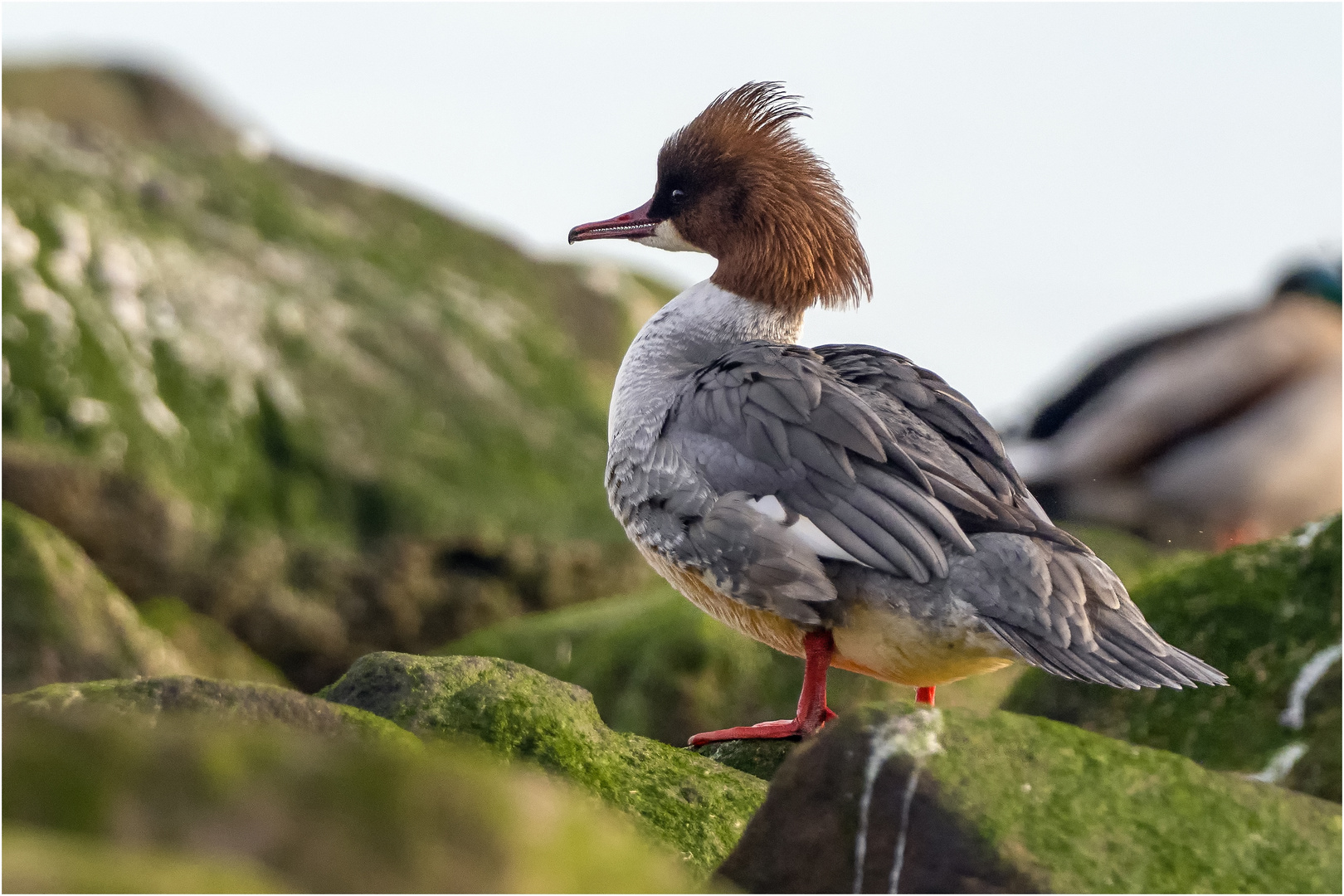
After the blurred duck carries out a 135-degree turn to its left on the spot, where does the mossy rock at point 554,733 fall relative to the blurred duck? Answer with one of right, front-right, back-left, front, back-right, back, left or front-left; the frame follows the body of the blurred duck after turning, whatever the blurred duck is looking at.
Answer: back-left

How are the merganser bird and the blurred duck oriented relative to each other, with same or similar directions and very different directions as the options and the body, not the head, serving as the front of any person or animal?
very different directions

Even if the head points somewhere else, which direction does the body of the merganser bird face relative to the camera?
to the viewer's left

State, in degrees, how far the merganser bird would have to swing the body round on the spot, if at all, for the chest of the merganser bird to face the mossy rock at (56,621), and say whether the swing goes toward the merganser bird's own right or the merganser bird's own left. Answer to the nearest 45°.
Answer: approximately 45° to the merganser bird's own right

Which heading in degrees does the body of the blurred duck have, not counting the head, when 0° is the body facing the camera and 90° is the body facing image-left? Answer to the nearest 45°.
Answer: approximately 270°

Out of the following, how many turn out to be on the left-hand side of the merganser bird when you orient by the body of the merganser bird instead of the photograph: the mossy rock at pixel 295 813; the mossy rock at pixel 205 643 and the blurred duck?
1

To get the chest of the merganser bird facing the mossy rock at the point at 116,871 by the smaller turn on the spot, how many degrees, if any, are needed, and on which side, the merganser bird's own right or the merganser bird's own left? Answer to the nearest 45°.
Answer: approximately 90° to the merganser bird's own left

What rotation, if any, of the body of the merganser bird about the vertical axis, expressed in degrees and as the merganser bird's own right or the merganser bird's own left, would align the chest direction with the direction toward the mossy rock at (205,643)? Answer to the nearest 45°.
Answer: approximately 45° to the merganser bird's own right

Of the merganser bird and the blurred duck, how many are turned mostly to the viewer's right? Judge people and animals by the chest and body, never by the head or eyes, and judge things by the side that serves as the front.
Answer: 1

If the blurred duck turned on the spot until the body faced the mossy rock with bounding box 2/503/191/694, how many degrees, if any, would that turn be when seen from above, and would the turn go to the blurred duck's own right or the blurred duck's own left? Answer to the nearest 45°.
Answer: approximately 135° to the blurred duck's own right

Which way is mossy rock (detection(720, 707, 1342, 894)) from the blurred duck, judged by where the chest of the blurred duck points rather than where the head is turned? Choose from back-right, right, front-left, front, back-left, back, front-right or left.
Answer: right

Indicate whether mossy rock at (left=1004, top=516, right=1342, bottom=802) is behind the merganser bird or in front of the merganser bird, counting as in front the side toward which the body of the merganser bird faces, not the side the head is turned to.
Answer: behind

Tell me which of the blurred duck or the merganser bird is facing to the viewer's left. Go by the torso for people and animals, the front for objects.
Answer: the merganser bird
